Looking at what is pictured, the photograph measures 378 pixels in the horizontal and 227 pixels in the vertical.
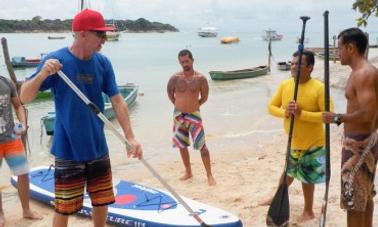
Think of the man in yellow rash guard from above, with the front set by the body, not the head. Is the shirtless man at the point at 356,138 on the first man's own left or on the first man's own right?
on the first man's own left

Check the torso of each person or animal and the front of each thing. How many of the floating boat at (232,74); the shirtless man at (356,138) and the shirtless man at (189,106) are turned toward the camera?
1

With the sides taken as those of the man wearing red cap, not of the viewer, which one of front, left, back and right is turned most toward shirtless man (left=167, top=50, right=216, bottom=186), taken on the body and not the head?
left

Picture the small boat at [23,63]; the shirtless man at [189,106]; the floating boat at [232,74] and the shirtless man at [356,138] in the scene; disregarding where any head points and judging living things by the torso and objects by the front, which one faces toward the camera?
the shirtless man at [189,106]

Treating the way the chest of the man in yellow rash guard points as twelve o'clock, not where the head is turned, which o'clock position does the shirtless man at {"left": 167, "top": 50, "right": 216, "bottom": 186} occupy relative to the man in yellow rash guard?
The shirtless man is roughly at 3 o'clock from the man in yellow rash guard.

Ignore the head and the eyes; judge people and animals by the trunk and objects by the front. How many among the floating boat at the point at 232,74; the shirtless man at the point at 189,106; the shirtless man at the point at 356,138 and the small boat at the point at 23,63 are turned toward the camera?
1

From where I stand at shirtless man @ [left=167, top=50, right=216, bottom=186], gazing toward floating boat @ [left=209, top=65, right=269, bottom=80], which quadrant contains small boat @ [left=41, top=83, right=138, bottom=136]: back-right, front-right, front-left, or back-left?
front-left

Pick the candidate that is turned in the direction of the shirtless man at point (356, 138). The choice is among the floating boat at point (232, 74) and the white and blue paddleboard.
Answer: the white and blue paddleboard

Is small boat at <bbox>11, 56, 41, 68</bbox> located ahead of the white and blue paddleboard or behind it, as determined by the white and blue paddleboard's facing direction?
behind

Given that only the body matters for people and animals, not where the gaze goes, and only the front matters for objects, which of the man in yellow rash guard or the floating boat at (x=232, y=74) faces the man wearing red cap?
the man in yellow rash guard

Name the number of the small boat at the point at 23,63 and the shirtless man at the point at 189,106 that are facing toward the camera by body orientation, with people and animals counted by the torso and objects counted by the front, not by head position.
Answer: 1

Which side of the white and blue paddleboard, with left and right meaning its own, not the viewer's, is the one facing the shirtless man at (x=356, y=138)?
front

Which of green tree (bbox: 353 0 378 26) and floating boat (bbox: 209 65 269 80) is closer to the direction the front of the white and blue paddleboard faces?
the green tree

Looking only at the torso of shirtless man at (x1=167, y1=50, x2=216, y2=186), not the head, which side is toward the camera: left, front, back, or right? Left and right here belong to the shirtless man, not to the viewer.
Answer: front

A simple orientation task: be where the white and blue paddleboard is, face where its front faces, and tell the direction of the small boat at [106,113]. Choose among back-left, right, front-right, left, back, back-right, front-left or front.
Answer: back-left

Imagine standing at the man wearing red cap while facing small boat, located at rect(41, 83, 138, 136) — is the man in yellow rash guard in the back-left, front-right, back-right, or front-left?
front-right

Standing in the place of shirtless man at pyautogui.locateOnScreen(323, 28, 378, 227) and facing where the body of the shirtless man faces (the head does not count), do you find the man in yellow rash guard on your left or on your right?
on your right

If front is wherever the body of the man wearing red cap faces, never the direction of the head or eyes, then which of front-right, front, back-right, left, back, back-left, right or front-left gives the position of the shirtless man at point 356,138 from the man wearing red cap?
front-left

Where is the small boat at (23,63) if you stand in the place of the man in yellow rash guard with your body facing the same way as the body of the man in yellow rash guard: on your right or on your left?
on your right

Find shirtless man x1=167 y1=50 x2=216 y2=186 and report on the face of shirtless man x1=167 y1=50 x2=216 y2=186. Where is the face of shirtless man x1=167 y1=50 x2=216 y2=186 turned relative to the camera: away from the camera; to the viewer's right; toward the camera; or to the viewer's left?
toward the camera

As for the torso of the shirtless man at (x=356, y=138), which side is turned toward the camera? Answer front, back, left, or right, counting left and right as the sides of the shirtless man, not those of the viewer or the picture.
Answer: left
